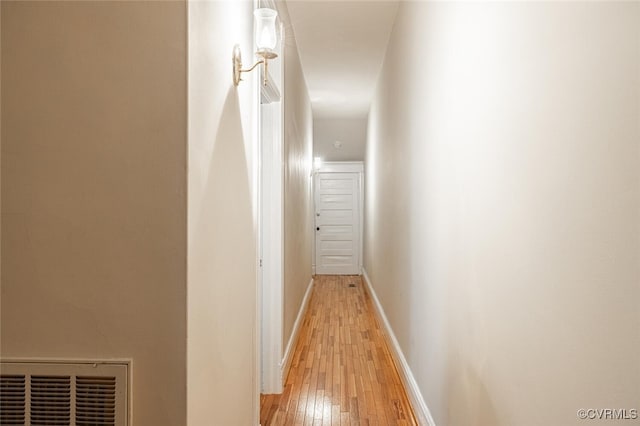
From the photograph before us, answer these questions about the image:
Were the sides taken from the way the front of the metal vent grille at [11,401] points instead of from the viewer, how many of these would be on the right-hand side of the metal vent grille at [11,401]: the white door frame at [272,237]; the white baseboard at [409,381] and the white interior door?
0

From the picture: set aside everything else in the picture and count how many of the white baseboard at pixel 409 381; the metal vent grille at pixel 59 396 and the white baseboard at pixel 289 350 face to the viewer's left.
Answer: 1

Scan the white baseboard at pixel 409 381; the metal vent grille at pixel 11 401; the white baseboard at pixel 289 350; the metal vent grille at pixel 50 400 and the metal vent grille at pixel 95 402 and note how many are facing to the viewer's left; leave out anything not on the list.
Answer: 1

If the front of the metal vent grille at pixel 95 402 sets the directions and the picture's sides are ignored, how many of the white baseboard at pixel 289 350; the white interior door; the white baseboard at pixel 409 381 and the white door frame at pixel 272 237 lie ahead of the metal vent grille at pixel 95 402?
0

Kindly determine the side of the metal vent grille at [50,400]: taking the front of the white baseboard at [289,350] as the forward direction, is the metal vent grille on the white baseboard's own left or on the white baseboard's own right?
on the white baseboard's own right

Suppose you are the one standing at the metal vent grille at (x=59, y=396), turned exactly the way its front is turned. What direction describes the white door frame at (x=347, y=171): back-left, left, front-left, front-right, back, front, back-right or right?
back-left

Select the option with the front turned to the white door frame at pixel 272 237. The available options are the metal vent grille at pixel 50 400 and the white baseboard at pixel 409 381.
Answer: the white baseboard

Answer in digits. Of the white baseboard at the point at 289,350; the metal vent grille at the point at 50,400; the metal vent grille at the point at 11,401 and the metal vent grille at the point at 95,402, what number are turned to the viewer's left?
0

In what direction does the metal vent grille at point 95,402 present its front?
toward the camera

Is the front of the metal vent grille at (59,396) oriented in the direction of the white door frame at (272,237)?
no

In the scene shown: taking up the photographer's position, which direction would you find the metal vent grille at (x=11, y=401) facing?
facing the viewer

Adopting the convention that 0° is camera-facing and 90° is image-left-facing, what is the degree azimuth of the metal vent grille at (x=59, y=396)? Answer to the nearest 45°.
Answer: approximately 0°

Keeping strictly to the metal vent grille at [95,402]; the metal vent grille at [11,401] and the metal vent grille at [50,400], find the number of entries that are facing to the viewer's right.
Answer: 0

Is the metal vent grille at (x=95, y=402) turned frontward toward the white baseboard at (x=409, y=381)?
no
